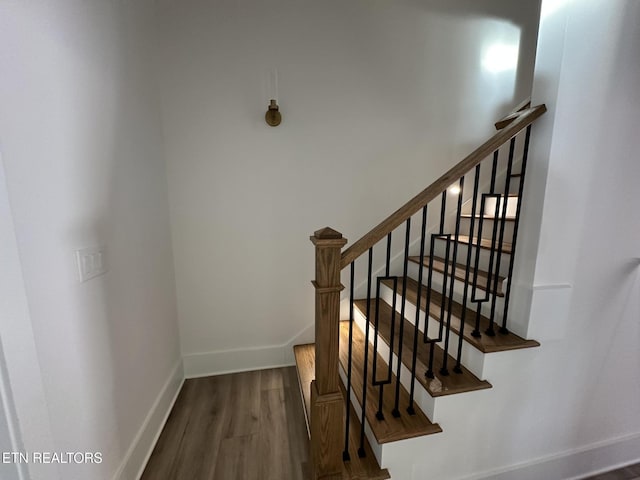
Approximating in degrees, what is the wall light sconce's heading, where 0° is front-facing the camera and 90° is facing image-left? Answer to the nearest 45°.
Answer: approximately 0°

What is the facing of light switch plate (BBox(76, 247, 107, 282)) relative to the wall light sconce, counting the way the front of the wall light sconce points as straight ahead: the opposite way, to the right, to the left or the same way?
to the left

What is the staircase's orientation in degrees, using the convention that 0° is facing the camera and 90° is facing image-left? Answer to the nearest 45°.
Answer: approximately 45°
